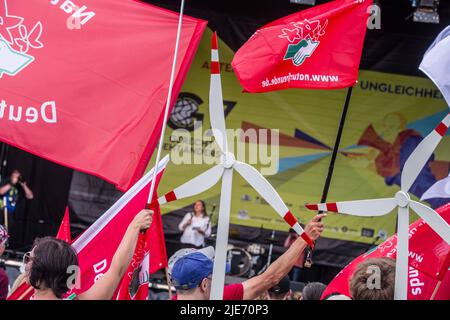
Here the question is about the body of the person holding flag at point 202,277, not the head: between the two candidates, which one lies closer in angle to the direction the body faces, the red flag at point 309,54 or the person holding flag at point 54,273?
the red flag

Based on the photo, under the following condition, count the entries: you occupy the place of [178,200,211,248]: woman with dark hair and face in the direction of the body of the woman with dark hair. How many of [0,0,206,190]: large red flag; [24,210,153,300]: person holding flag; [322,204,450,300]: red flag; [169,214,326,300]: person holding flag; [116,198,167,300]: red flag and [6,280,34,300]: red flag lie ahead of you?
6

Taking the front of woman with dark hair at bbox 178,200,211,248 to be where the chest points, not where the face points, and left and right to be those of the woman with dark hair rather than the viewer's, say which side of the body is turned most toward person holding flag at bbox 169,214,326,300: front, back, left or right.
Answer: front

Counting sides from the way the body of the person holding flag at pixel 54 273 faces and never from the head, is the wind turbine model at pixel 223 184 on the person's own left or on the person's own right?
on the person's own right

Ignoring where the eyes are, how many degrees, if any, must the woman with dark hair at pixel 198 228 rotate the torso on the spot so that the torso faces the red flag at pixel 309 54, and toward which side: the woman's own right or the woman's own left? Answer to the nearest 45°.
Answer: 0° — they already face it

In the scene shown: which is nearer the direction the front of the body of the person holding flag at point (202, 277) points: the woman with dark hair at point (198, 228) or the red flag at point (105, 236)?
the woman with dark hair

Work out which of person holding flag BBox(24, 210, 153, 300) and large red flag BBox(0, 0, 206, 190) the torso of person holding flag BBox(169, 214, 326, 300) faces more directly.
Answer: the large red flag

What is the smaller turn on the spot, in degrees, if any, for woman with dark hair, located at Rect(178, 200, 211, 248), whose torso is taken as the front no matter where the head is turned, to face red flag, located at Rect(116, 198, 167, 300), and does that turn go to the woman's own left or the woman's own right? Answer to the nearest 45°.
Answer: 0° — they already face it

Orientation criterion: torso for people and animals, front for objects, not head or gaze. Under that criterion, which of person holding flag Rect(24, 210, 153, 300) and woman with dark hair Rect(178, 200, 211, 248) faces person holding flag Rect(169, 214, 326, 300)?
the woman with dark hair

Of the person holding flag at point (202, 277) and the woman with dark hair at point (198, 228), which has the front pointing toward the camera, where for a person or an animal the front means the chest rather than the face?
the woman with dark hair

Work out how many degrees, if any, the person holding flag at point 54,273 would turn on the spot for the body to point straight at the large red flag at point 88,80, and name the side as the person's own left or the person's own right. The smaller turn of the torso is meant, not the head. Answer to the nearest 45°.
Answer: approximately 45° to the person's own right

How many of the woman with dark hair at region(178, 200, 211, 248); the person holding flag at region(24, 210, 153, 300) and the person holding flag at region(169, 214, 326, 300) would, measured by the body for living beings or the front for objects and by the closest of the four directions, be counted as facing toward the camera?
1

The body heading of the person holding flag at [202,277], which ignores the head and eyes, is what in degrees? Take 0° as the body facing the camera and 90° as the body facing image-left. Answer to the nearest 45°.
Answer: approximately 225°

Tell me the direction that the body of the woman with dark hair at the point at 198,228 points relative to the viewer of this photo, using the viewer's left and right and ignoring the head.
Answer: facing the viewer
